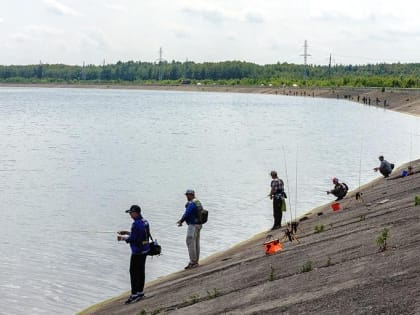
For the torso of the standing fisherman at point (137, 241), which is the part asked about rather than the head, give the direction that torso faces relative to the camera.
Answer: to the viewer's left

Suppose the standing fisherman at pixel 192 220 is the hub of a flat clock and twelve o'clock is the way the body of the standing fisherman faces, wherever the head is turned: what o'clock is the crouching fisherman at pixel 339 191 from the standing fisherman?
The crouching fisherman is roughly at 4 o'clock from the standing fisherman.

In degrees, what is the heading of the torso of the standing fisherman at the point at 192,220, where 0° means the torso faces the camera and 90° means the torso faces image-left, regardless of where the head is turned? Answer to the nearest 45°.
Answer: approximately 90°

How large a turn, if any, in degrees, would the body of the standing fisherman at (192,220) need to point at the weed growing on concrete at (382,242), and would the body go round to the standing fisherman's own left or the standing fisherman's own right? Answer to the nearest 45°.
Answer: approximately 135° to the standing fisherman's own left

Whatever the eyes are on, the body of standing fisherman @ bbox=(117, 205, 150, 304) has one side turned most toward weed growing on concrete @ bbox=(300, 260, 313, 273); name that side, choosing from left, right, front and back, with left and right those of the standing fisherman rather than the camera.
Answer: back

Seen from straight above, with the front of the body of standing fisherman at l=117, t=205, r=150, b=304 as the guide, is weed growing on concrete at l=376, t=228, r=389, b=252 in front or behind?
behind

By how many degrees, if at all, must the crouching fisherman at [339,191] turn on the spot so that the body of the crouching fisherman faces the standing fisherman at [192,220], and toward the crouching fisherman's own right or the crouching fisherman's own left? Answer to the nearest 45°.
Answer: approximately 90° to the crouching fisherman's own left

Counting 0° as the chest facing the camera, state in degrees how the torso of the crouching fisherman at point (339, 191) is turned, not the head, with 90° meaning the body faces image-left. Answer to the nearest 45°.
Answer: approximately 90°

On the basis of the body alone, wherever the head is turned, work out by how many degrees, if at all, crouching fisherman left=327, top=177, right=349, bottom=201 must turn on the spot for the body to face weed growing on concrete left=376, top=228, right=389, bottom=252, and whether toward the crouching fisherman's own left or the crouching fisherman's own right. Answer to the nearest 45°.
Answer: approximately 90° to the crouching fisherman's own left

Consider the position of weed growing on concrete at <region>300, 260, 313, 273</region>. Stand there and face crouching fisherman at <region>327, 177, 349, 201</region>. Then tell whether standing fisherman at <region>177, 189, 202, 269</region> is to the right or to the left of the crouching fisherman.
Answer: left

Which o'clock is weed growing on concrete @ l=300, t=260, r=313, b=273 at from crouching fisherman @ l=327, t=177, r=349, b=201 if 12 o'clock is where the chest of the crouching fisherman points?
The weed growing on concrete is roughly at 9 o'clock from the crouching fisherman.
